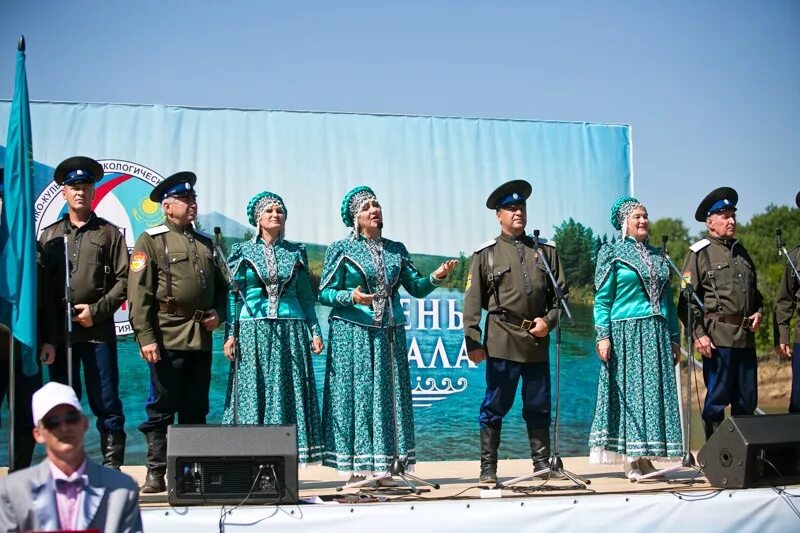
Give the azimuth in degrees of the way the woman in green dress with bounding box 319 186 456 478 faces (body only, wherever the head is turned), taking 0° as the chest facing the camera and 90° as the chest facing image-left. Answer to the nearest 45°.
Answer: approximately 315°

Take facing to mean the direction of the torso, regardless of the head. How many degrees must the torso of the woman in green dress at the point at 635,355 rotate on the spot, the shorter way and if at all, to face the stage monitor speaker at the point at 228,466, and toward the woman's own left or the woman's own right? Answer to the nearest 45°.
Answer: approximately 90° to the woman's own right

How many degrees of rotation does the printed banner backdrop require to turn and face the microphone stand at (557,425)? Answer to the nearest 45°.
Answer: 0° — it already faces it

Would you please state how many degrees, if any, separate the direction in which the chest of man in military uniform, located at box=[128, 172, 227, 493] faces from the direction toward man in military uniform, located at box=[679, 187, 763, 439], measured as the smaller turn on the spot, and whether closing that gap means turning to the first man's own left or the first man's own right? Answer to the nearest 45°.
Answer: approximately 45° to the first man's own left

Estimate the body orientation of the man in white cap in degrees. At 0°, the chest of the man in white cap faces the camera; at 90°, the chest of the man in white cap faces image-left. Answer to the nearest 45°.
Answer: approximately 0°

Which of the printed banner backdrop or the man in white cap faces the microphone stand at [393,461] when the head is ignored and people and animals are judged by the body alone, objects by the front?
the printed banner backdrop

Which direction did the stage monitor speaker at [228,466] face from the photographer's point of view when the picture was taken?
facing away from the viewer

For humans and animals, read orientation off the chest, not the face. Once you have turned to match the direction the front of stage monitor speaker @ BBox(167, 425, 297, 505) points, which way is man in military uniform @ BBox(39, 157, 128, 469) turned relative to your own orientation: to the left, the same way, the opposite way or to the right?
the opposite way
